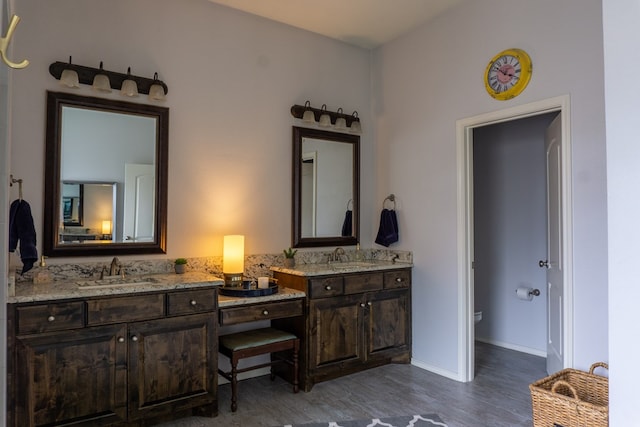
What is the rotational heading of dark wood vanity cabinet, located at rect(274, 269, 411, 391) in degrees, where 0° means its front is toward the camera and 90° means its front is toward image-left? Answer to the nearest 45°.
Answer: approximately 315°

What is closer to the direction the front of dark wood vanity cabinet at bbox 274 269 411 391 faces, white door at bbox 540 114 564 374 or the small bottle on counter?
the white door

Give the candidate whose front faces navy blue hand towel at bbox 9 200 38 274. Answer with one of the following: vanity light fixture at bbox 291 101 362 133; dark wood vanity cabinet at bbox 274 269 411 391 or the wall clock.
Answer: the wall clock

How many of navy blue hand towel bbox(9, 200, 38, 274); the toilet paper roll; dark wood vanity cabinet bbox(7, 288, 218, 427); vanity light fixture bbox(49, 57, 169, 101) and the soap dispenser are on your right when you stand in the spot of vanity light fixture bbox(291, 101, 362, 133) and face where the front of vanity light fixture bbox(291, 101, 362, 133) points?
4

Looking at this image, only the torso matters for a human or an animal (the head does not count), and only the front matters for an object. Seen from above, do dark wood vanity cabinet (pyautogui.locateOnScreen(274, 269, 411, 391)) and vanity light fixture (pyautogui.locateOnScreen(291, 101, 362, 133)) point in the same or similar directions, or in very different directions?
same or similar directions

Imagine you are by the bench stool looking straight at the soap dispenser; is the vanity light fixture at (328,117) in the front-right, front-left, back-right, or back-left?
back-right

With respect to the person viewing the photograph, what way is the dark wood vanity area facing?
facing the viewer and to the right of the viewer

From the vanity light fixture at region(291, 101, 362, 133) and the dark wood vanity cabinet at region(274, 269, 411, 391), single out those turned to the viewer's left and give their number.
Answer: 0

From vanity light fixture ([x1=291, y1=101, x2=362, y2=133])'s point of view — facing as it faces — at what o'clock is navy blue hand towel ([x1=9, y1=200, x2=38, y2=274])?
The navy blue hand towel is roughly at 3 o'clock from the vanity light fixture.

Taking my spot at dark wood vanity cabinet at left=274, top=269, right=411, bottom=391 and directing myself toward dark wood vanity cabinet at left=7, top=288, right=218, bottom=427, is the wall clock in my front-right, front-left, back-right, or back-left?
back-left

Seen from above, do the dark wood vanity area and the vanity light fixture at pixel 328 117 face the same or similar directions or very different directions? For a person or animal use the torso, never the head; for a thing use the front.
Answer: same or similar directions

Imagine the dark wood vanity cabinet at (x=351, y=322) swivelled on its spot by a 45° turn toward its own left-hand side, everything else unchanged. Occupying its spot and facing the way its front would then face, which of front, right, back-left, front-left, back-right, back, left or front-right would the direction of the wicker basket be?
front-right

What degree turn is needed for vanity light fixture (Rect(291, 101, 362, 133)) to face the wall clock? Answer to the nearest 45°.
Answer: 0° — it already faces it
